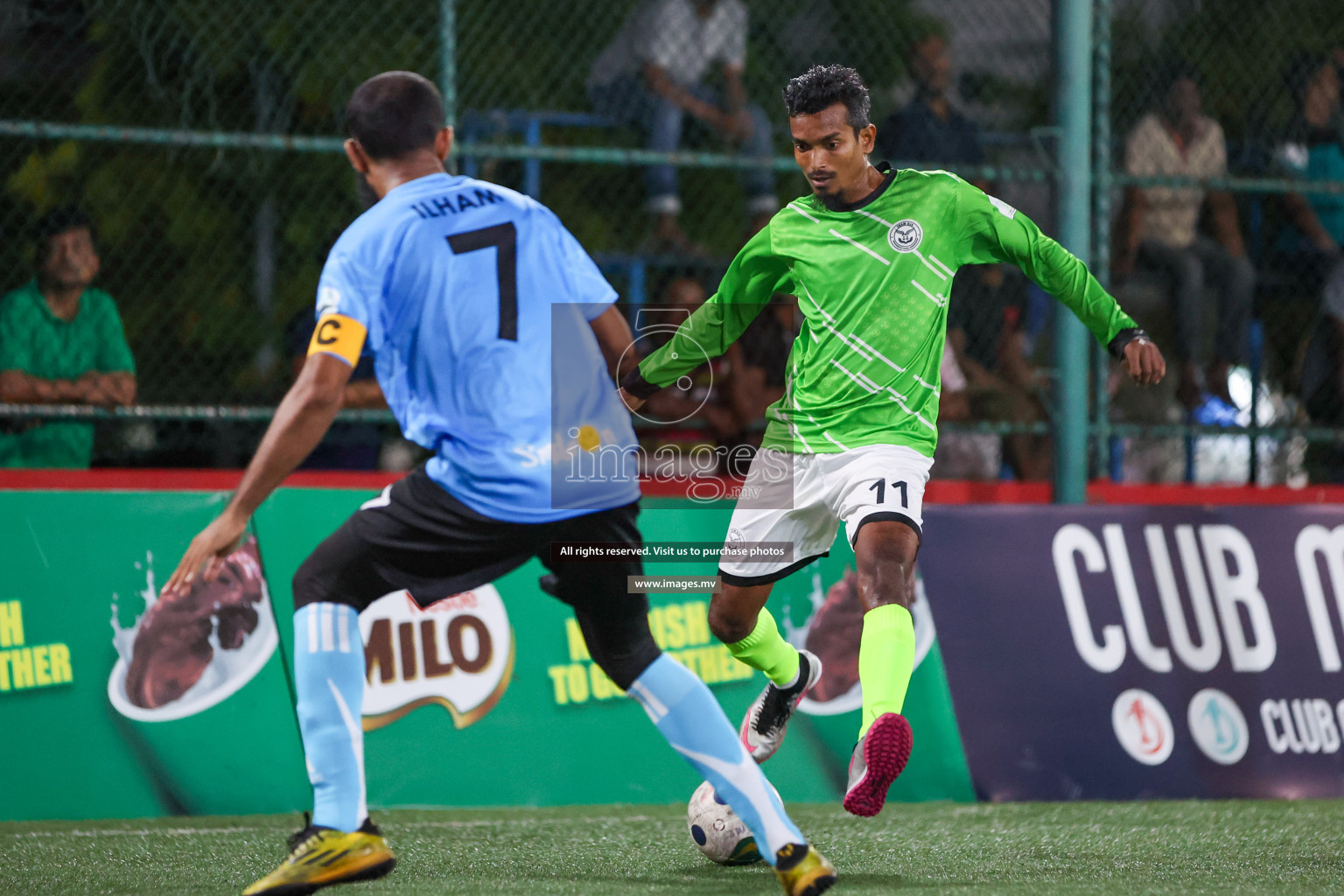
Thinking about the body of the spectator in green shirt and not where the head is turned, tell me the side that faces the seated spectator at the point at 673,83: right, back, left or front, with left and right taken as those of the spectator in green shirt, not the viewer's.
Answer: left

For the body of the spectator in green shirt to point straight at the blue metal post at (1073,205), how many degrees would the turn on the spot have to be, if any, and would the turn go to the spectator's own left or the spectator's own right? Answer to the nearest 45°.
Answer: approximately 90° to the spectator's own left

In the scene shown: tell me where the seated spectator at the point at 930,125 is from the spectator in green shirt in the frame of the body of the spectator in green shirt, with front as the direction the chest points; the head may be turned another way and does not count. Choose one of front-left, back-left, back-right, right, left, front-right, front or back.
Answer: left

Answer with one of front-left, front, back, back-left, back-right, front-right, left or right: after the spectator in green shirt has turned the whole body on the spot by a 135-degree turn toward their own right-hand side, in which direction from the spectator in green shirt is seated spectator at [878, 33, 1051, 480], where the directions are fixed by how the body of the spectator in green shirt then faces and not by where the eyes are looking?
back-right

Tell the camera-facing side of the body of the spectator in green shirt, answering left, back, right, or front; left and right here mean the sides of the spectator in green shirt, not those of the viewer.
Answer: front

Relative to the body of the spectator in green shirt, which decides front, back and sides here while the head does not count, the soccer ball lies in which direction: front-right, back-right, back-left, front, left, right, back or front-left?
front-left

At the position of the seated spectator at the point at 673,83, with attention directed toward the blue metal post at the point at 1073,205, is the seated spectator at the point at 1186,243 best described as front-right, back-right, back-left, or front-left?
front-left

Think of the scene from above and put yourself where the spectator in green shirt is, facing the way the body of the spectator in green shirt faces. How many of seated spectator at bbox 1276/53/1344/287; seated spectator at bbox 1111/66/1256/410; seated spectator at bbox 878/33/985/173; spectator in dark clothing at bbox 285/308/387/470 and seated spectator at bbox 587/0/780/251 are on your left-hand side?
5

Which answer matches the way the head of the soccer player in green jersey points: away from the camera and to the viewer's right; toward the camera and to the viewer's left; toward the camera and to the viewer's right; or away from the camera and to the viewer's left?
toward the camera and to the viewer's left

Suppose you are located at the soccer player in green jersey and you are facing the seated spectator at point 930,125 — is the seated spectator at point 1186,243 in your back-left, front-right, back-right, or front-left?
front-right

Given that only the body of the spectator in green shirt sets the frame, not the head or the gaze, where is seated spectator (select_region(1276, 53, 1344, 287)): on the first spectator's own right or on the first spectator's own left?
on the first spectator's own left

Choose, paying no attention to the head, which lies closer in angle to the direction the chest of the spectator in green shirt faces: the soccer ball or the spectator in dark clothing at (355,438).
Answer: the soccer ball

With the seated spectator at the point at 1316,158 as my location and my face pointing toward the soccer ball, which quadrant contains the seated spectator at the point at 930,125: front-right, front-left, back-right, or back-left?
front-right

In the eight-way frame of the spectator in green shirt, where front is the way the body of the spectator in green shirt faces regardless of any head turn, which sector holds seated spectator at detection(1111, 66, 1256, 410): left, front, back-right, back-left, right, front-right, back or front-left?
left

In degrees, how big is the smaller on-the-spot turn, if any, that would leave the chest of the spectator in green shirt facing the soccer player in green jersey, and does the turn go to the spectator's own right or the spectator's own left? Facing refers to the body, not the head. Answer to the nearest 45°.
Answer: approximately 45° to the spectator's own left
